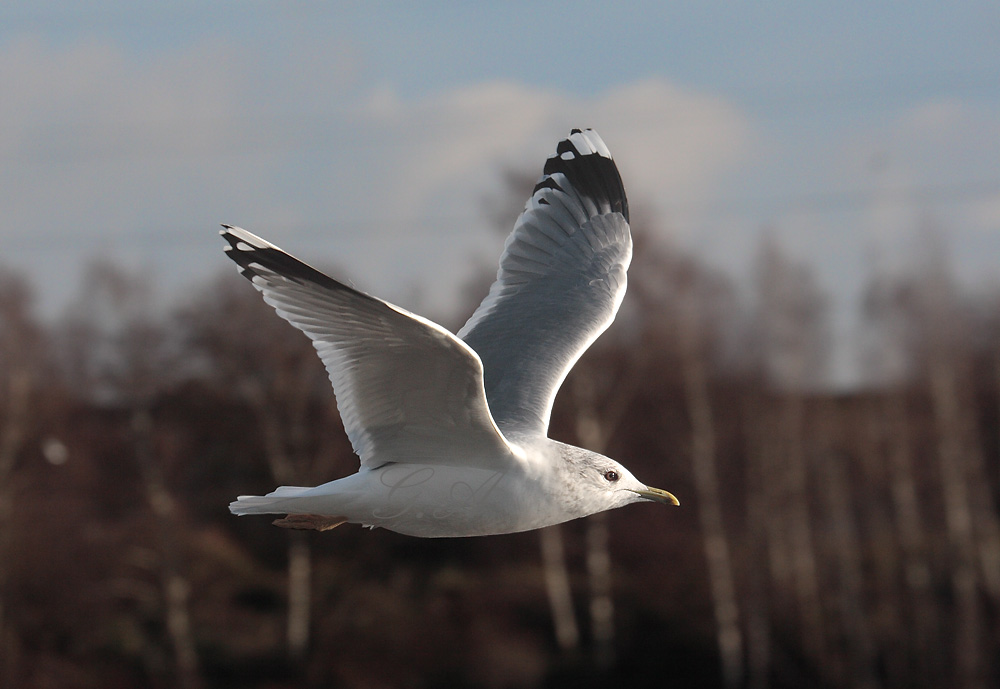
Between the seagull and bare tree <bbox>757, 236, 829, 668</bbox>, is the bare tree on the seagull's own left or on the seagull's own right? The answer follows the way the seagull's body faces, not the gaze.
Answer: on the seagull's own left

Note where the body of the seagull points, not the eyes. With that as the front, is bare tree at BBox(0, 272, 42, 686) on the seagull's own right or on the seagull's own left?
on the seagull's own left

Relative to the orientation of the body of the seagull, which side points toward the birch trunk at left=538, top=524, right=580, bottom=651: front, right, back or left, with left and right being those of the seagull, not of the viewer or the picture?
left

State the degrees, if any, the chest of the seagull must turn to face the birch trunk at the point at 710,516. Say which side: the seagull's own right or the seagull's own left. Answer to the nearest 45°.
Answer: approximately 90° to the seagull's own left

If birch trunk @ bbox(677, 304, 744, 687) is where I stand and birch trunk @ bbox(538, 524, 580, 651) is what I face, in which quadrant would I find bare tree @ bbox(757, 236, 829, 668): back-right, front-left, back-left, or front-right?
back-right

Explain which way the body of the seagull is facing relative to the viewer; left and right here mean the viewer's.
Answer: facing to the right of the viewer

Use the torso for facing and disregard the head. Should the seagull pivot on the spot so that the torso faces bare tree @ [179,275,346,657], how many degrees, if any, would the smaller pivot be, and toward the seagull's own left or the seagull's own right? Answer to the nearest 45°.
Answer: approximately 90° to the seagull's own left
